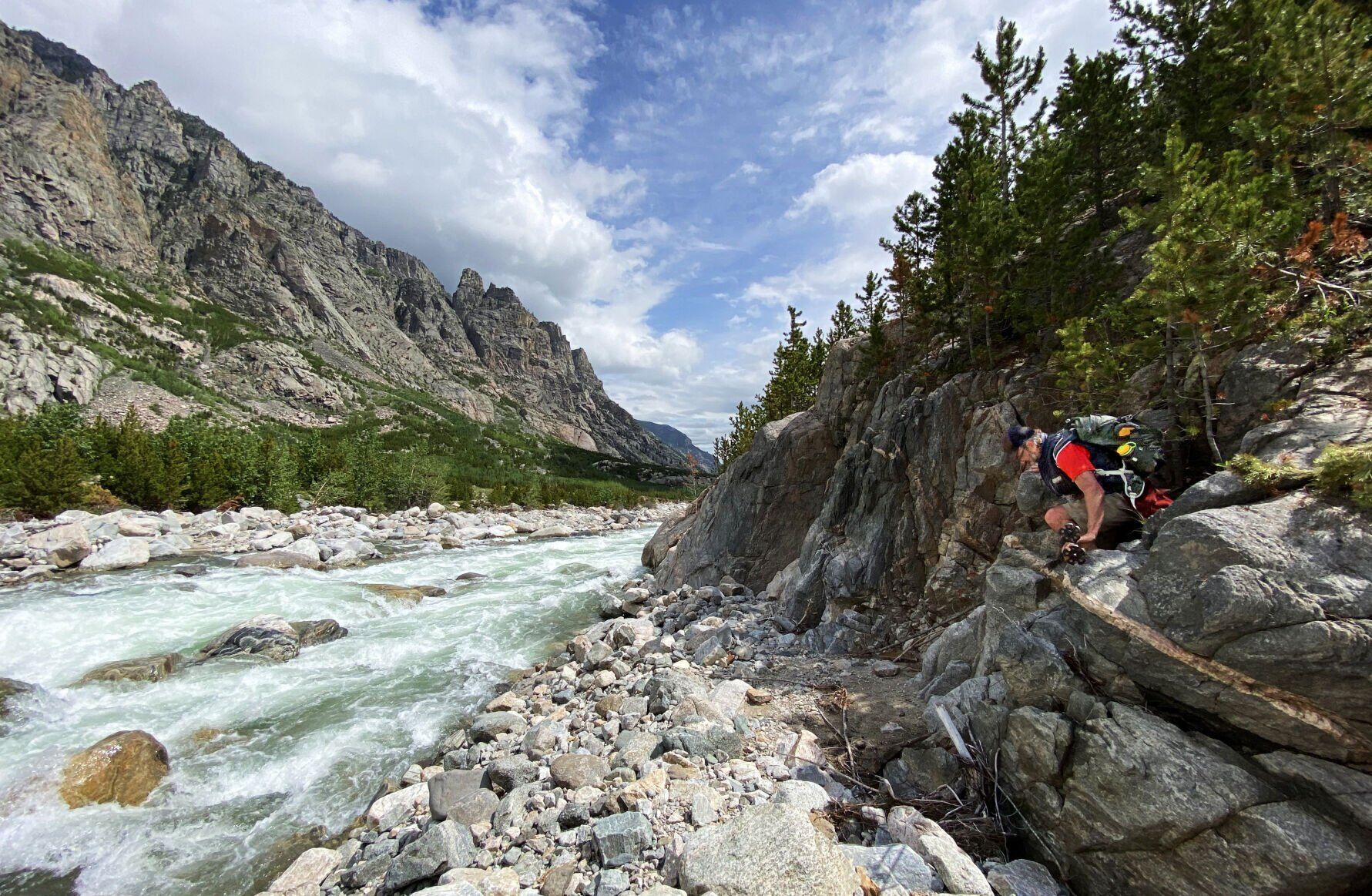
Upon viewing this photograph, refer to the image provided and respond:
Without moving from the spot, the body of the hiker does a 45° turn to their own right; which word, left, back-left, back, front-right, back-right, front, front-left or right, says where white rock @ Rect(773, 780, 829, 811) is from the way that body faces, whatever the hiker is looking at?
left

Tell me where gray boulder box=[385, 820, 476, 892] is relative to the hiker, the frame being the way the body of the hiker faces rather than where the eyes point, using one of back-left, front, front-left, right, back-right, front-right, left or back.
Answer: front-left

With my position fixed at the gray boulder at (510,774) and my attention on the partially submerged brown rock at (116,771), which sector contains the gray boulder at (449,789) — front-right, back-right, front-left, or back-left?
front-left

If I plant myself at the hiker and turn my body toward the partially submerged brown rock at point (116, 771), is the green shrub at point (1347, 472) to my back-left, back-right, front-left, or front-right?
back-left

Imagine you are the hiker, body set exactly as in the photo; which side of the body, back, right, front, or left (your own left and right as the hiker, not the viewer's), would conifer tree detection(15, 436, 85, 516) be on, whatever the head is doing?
front

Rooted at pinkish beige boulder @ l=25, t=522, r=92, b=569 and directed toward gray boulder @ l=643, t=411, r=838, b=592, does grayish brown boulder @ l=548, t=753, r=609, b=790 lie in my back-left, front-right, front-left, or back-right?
front-right

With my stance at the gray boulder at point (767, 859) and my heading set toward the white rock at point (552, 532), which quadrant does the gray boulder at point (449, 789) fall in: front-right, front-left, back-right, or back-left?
front-left

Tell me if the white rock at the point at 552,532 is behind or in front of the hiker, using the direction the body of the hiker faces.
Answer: in front

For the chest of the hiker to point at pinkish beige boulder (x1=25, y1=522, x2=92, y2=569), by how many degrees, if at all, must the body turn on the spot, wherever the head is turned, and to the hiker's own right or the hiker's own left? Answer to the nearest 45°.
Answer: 0° — they already face it

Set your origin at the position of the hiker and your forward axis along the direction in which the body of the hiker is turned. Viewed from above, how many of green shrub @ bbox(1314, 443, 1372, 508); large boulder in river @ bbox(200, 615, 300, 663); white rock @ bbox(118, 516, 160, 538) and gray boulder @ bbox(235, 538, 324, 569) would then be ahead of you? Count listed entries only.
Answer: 3

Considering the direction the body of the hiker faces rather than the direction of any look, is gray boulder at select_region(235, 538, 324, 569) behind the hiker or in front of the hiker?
in front

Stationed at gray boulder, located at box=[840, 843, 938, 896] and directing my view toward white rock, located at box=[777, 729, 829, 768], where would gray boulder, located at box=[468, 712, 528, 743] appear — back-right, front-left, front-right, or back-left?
front-left

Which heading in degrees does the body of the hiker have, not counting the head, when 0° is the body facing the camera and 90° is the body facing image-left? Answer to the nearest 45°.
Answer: approximately 90°

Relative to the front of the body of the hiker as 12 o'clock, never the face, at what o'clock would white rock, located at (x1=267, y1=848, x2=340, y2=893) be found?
The white rock is roughly at 11 o'clock from the hiker.
